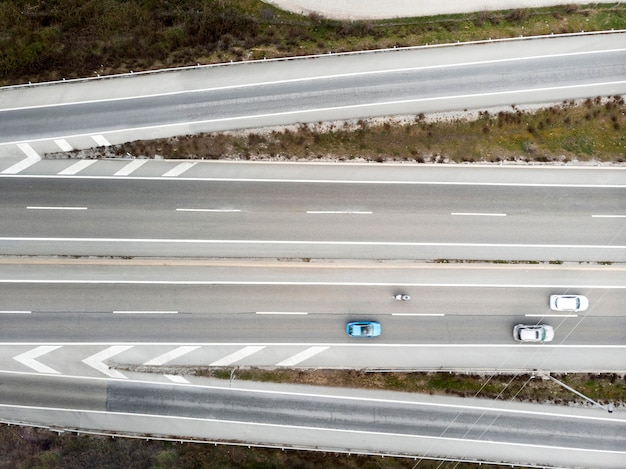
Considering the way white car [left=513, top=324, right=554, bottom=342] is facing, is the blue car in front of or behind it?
behind

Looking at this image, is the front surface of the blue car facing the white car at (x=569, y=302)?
yes

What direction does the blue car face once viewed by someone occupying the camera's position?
facing to the right of the viewer

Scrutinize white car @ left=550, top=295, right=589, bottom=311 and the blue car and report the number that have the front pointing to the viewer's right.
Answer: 2

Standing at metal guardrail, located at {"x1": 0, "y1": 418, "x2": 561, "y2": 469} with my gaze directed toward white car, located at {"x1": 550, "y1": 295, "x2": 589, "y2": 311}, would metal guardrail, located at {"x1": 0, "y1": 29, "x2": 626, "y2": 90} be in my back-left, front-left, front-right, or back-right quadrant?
front-left

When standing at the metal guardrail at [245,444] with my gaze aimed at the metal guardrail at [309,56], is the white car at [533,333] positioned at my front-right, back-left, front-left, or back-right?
front-right

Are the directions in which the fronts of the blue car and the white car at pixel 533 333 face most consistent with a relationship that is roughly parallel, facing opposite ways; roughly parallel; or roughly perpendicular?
roughly parallel

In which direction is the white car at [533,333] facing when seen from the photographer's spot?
facing to the right of the viewer

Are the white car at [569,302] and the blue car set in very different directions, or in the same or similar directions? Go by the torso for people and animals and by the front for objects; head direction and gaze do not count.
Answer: same or similar directions

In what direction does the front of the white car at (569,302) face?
to the viewer's right
